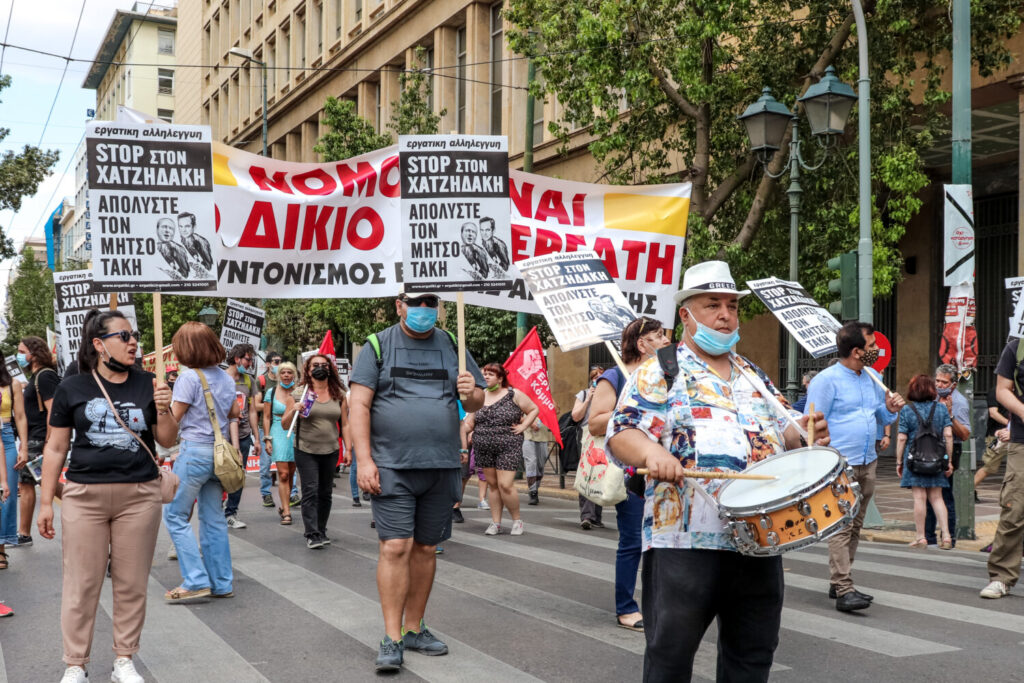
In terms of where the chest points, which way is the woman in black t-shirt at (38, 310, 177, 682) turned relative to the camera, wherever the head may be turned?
toward the camera

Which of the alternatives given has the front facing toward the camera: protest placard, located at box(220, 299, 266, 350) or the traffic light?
the protest placard

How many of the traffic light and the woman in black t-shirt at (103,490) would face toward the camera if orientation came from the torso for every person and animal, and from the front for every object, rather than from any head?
1

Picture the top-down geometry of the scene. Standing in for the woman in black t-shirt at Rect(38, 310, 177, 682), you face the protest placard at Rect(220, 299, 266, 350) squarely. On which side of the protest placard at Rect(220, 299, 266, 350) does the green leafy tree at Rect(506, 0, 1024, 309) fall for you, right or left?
right

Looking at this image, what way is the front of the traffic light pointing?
to the viewer's left

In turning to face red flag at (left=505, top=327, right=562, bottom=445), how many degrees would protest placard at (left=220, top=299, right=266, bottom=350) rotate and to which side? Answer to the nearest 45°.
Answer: approximately 45° to its left

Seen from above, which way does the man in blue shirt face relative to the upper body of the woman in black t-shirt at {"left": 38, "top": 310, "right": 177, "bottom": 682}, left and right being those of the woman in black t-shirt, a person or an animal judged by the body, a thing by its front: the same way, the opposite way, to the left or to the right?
the same way

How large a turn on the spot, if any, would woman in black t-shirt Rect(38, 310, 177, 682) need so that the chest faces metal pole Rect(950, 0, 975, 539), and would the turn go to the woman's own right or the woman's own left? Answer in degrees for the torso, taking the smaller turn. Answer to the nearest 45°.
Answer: approximately 90° to the woman's own left

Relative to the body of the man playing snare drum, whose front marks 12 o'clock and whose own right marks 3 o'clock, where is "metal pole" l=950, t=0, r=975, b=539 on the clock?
The metal pole is roughly at 8 o'clock from the man playing snare drum.

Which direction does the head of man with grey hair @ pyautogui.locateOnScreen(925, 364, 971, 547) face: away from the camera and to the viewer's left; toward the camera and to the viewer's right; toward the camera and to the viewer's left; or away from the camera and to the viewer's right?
toward the camera and to the viewer's left

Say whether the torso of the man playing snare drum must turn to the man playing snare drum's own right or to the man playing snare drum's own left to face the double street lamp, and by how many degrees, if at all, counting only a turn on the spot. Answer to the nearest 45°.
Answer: approximately 135° to the man playing snare drum's own left

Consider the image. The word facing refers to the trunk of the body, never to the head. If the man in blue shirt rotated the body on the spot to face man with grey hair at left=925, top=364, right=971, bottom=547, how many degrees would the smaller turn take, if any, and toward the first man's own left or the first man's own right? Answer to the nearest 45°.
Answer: approximately 135° to the first man's own left

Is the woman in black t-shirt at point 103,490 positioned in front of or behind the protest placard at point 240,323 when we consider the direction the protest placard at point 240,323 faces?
in front

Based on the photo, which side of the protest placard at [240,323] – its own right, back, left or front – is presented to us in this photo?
front
